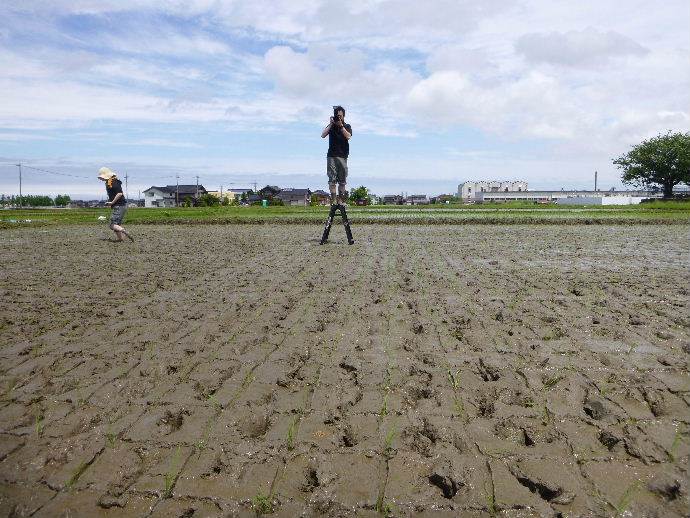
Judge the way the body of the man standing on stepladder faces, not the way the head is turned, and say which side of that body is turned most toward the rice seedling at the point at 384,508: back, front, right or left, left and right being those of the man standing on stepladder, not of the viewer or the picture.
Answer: front

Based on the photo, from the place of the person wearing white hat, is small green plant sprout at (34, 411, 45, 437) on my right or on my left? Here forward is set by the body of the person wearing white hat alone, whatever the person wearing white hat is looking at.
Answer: on my left

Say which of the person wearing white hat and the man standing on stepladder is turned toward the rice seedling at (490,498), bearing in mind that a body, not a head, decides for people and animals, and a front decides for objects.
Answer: the man standing on stepladder

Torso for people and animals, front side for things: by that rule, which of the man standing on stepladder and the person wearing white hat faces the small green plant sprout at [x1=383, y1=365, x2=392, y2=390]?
the man standing on stepladder

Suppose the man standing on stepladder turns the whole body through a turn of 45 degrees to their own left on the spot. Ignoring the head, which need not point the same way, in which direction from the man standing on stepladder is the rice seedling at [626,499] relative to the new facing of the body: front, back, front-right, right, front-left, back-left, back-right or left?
front-right

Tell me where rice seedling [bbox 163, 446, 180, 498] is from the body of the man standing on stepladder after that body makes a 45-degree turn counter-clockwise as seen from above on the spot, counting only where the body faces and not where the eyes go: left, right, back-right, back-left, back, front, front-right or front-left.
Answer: front-right

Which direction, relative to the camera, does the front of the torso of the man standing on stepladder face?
toward the camera

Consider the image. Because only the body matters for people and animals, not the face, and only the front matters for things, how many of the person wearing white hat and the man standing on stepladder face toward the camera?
1

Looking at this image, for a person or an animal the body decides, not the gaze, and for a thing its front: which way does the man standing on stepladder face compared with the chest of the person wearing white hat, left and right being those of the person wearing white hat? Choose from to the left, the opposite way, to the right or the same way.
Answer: to the left

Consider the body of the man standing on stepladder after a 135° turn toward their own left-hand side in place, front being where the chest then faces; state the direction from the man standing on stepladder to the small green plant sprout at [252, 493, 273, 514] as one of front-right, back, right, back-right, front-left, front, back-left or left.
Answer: back-right

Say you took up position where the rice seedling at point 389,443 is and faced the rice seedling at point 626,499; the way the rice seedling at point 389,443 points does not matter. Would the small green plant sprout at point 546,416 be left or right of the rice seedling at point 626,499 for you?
left

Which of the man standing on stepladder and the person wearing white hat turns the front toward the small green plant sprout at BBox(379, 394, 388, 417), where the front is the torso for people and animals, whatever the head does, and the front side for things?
the man standing on stepladder

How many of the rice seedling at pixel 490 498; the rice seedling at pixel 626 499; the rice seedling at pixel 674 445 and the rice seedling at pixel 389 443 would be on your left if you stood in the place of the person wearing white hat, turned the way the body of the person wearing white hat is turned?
4

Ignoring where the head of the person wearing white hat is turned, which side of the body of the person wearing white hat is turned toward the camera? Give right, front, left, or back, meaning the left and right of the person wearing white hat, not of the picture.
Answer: left

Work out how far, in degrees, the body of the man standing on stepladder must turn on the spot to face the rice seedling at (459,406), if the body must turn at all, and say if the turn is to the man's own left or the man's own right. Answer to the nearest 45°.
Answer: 0° — they already face it

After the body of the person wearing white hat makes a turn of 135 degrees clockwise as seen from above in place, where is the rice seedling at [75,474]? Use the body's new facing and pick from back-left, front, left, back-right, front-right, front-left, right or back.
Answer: back-right
